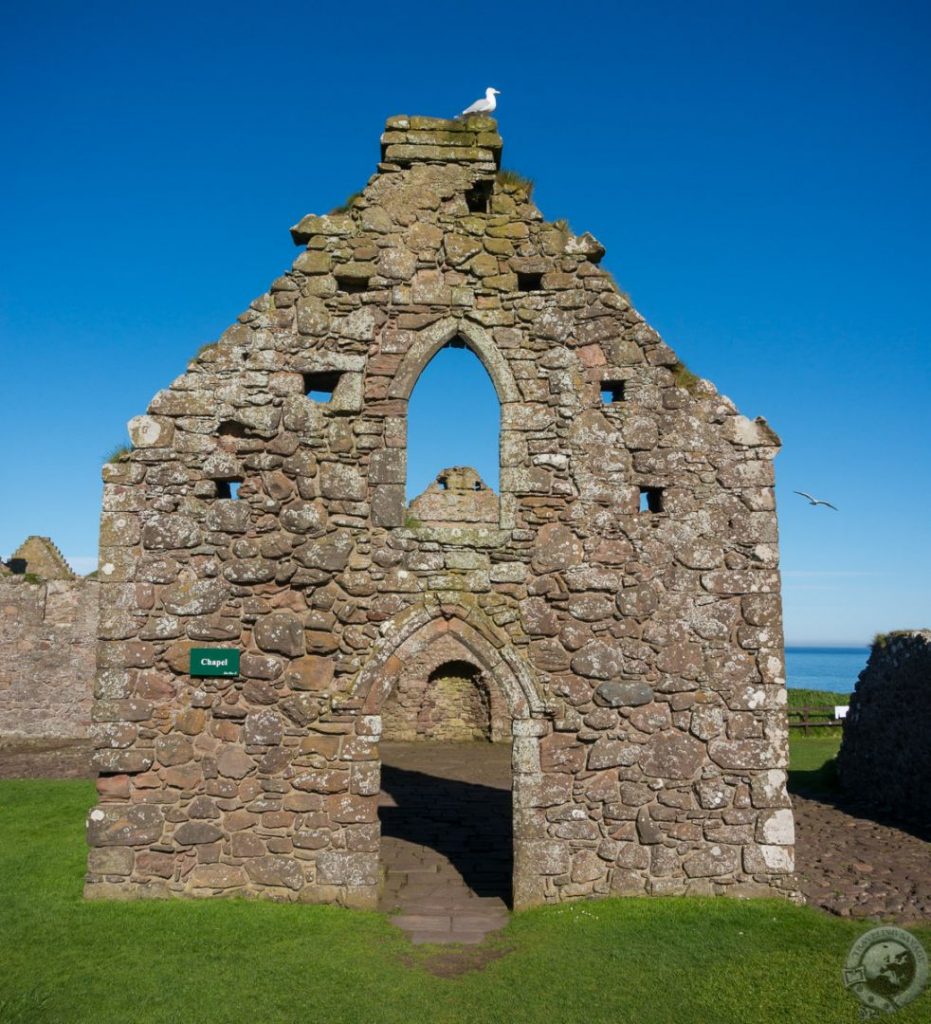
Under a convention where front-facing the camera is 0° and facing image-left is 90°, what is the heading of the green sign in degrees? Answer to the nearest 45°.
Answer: approximately 0°

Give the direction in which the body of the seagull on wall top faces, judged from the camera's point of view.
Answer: to the viewer's right

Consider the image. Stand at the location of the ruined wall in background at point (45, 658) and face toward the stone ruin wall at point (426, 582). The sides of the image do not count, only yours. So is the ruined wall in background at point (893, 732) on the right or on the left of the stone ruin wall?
left
